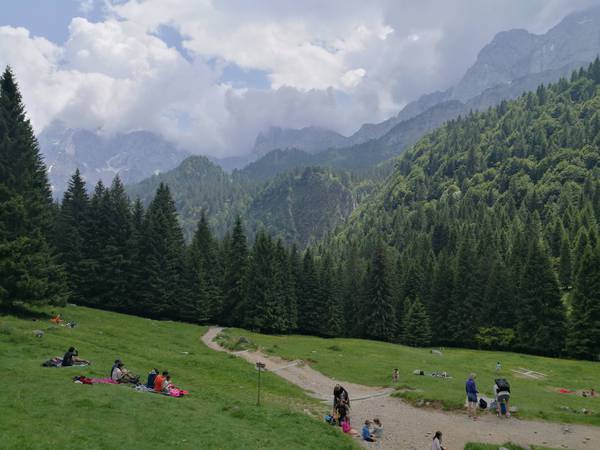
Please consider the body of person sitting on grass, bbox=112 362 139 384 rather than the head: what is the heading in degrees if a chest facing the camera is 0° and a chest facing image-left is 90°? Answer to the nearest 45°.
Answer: approximately 270°

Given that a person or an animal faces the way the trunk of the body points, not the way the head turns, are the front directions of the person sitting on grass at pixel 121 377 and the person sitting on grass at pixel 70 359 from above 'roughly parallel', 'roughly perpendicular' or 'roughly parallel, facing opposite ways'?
roughly parallel

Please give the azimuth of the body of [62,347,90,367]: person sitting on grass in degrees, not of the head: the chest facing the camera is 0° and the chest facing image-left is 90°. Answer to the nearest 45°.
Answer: approximately 270°

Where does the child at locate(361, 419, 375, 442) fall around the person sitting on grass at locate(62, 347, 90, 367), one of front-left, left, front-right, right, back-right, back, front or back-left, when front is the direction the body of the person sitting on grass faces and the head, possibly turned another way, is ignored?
front-right

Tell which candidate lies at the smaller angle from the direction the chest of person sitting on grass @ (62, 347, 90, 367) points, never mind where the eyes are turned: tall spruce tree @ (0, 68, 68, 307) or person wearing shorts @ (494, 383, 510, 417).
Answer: the person wearing shorts

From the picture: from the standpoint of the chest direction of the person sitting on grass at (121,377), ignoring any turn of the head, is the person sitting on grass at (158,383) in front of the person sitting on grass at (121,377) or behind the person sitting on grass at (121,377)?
in front

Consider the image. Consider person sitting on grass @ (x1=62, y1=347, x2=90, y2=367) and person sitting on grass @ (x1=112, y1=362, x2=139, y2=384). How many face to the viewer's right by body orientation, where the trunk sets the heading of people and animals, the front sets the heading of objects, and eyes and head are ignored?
2

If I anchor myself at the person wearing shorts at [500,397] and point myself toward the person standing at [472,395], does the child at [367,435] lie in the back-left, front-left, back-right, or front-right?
front-left

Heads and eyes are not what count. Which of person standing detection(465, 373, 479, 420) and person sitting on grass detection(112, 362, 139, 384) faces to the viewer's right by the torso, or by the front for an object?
the person sitting on grass

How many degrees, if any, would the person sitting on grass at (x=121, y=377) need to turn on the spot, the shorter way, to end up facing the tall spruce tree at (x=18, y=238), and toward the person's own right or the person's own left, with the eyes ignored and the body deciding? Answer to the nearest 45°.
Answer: approximately 135° to the person's own left

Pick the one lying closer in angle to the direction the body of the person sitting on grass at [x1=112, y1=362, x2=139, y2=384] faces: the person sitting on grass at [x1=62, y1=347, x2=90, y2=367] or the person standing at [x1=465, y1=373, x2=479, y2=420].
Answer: the person standing
